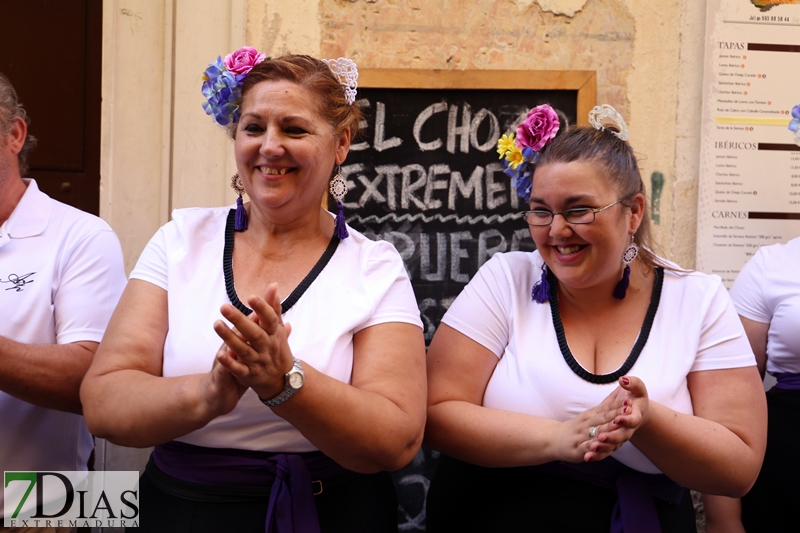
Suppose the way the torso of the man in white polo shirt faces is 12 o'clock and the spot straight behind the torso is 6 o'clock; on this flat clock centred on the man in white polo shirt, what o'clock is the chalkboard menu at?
The chalkboard menu is roughly at 7 o'clock from the man in white polo shirt.

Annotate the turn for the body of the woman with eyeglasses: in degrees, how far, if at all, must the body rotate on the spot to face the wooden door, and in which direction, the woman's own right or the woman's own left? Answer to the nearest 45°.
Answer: approximately 90° to the woman's own right

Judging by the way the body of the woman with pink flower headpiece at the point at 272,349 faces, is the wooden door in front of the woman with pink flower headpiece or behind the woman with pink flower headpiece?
behind

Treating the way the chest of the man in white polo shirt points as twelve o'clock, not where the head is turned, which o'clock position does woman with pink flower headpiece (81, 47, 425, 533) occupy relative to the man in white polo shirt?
The woman with pink flower headpiece is roughly at 9 o'clock from the man in white polo shirt.

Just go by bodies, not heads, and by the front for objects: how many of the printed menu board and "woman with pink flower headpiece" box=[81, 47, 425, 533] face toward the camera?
2

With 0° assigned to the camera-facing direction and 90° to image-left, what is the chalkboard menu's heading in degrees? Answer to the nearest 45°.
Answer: approximately 0°

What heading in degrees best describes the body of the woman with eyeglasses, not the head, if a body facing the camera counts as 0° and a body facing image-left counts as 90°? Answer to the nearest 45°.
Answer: approximately 0°
